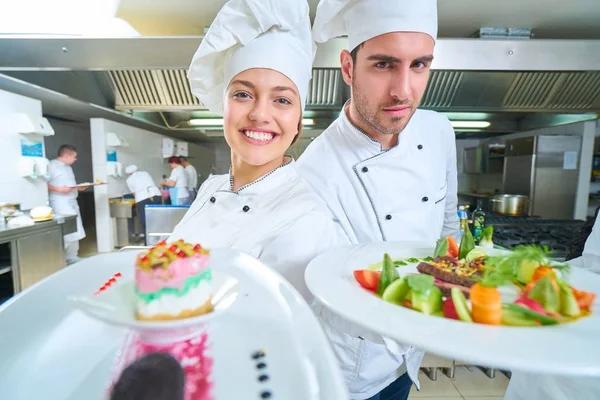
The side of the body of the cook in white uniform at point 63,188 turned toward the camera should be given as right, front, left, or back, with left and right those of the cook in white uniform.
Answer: right

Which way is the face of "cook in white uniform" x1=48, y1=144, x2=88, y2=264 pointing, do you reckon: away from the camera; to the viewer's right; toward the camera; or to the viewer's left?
to the viewer's right

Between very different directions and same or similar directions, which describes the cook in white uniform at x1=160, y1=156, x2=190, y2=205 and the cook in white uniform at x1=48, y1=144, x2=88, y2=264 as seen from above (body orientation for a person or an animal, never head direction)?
very different directions

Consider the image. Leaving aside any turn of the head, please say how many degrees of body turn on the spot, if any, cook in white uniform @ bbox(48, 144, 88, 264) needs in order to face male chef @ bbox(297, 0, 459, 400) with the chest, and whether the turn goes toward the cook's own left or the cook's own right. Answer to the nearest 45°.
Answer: approximately 90° to the cook's own right

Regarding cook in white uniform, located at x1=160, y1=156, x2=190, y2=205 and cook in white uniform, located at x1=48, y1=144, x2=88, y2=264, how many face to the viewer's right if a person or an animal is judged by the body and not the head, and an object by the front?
1

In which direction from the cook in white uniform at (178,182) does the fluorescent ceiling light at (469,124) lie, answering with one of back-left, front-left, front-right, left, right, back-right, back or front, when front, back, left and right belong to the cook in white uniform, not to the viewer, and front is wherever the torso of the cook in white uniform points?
back-left

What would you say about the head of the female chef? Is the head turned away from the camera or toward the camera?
toward the camera
